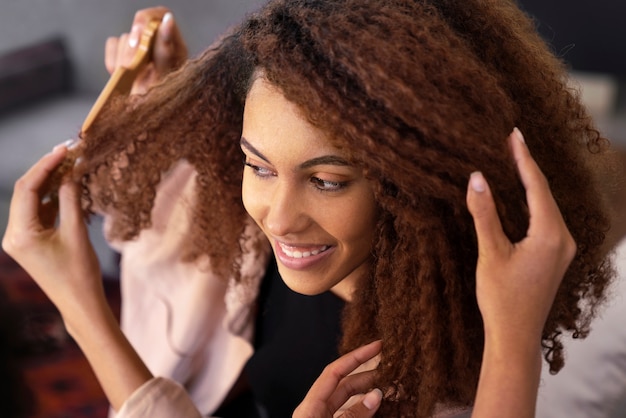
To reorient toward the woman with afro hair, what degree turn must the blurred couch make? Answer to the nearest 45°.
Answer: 0° — it already faces them

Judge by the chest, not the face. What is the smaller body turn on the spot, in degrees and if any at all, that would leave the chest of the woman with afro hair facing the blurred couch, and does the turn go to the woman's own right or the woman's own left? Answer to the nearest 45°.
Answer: approximately 90° to the woman's own right

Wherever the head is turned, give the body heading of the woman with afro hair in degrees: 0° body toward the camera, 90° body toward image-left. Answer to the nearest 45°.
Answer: approximately 45°

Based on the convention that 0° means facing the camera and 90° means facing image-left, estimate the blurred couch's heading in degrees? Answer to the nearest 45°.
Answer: approximately 0°
